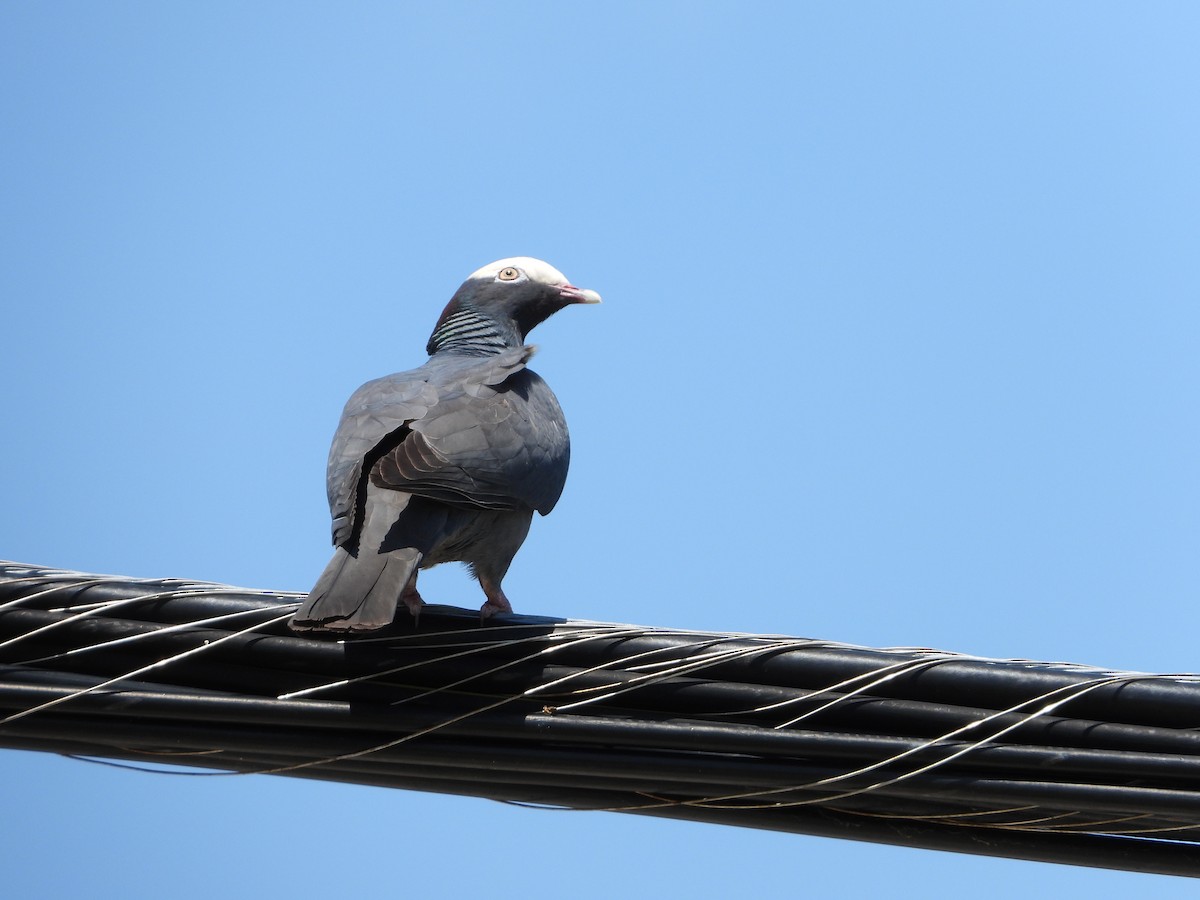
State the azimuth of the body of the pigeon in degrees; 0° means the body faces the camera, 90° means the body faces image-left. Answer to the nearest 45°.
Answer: approximately 225°
